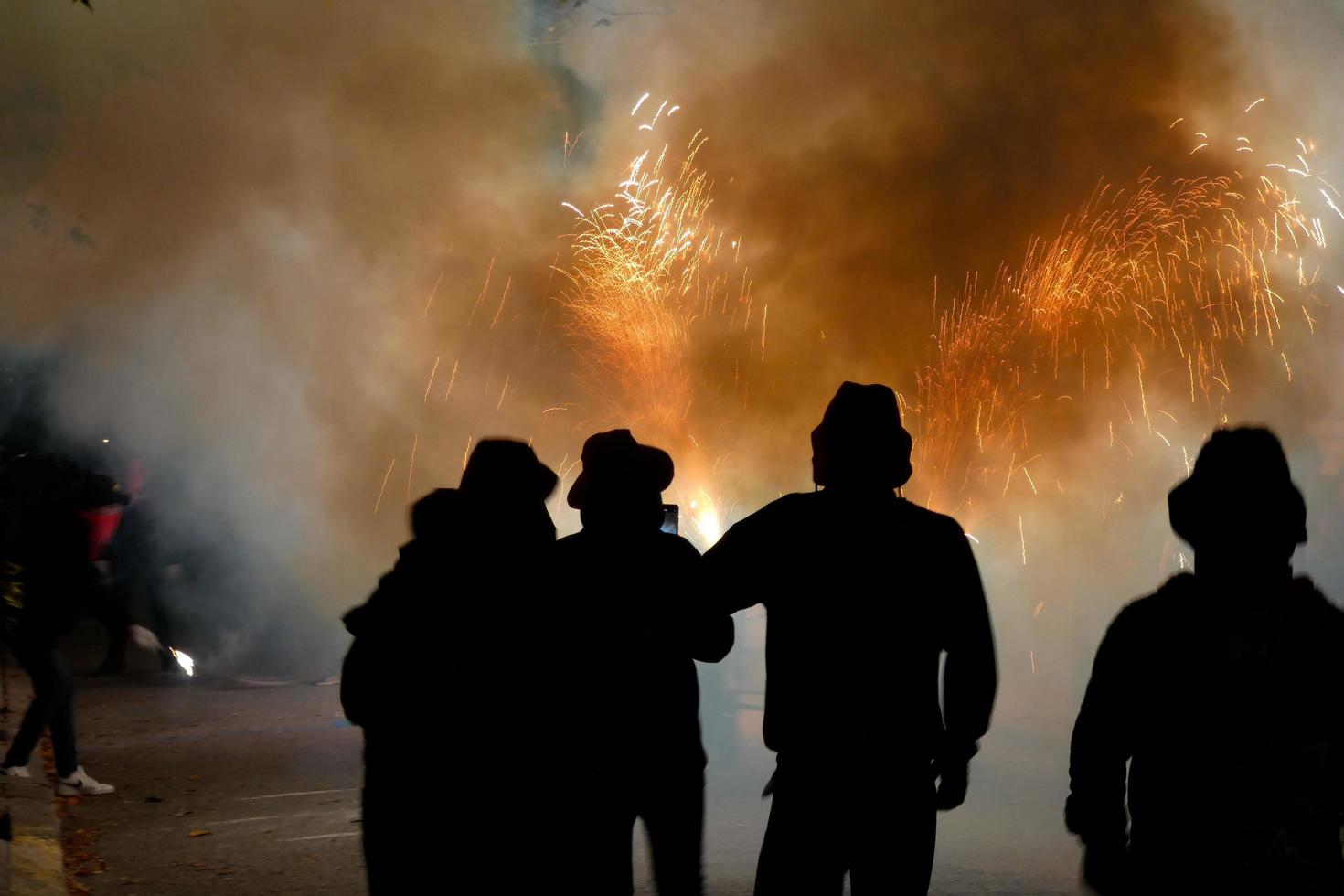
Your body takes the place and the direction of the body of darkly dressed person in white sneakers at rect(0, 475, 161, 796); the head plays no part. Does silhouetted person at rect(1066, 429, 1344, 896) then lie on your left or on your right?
on your right

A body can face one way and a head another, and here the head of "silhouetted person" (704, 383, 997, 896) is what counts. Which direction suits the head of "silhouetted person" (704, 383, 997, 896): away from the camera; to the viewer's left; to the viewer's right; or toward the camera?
away from the camera

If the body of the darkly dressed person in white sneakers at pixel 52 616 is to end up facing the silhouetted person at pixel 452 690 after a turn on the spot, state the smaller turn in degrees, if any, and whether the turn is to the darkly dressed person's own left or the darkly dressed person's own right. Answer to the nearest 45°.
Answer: approximately 90° to the darkly dressed person's own right

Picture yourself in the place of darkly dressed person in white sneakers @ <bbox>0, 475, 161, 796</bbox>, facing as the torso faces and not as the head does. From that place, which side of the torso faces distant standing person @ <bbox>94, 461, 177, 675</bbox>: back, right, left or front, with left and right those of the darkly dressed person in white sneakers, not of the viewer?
left

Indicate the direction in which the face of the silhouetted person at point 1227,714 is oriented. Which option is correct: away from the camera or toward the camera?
away from the camera

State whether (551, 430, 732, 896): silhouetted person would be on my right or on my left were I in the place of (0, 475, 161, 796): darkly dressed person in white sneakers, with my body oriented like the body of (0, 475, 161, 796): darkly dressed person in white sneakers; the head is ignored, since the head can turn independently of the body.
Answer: on my right
